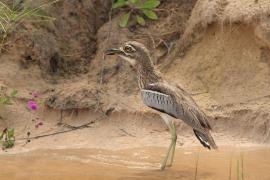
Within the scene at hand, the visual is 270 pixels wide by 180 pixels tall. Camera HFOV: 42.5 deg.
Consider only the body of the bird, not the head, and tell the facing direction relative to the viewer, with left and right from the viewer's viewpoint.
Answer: facing to the left of the viewer
